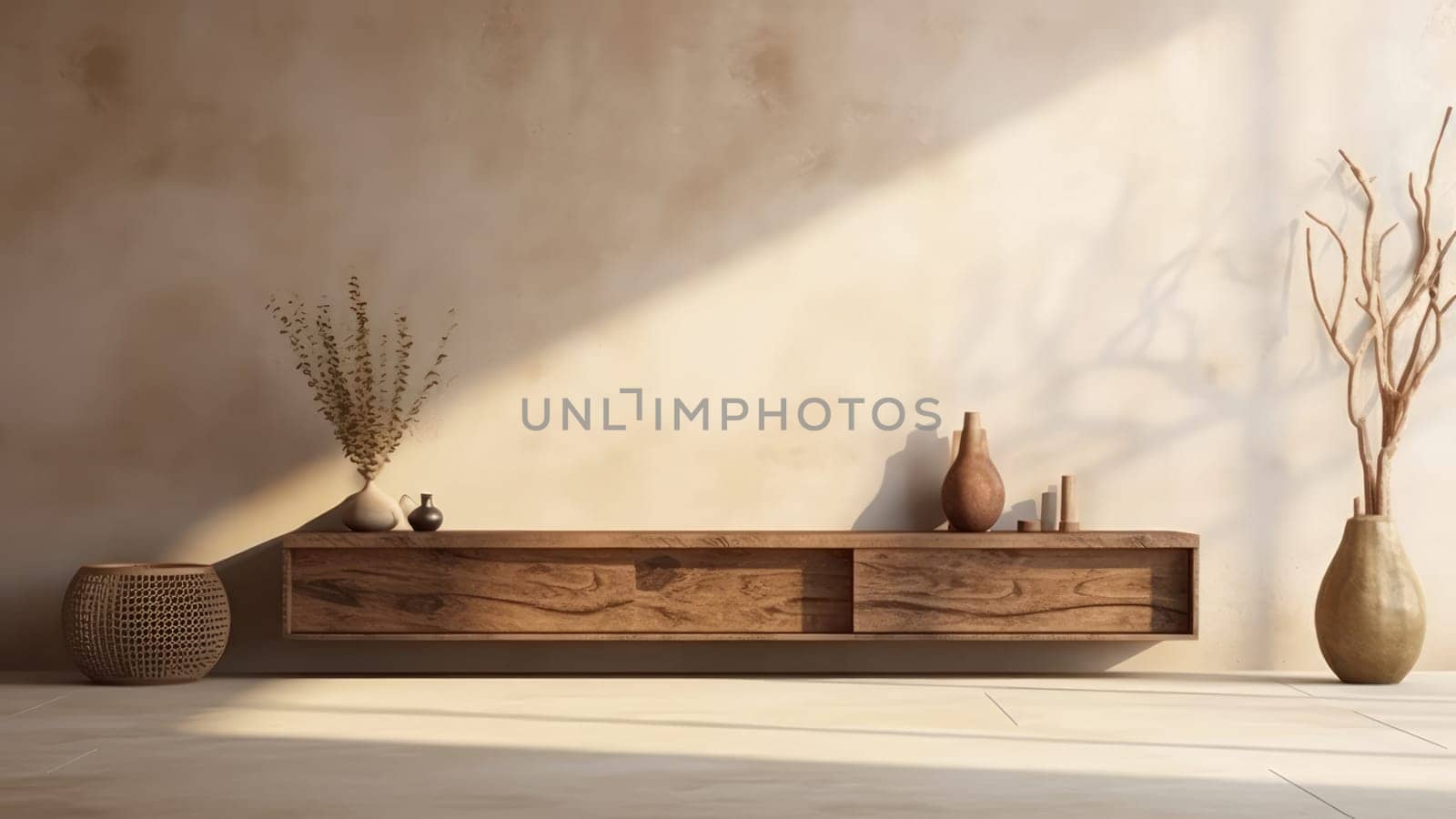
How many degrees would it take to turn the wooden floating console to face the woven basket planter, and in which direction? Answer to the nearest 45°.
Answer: approximately 90° to its right

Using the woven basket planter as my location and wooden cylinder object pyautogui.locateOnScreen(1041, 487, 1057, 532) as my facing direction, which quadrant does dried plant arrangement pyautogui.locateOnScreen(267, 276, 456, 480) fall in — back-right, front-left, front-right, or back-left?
front-left

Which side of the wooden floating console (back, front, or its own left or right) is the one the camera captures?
front

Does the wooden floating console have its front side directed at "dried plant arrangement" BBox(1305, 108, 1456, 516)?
no

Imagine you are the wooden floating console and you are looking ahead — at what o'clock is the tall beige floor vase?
The tall beige floor vase is roughly at 9 o'clock from the wooden floating console.
